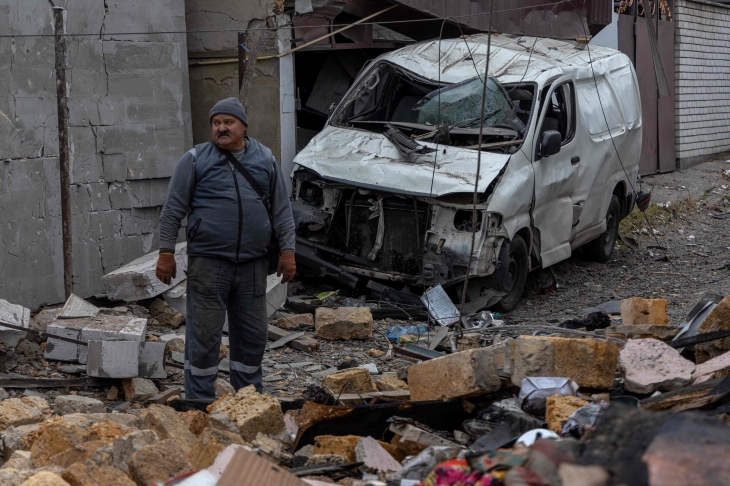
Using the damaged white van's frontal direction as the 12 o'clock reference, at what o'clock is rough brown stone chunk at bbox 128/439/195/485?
The rough brown stone chunk is roughly at 11 o'clock from the damaged white van.

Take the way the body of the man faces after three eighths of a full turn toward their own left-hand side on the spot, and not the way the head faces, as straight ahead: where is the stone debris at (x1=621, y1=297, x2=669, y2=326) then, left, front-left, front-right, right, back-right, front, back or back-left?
front-right

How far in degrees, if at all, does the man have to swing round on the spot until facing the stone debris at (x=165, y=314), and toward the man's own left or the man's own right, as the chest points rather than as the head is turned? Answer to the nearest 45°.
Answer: approximately 180°

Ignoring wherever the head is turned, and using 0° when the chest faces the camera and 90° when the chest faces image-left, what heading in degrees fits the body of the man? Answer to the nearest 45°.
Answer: approximately 0°

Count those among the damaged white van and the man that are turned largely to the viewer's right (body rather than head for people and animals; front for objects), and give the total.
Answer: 0

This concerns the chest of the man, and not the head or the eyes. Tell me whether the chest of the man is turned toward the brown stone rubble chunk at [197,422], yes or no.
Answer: yes

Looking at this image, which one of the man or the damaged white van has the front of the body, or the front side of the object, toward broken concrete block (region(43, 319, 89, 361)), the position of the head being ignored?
the damaged white van

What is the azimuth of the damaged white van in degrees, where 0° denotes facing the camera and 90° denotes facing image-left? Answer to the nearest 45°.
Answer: approximately 45°

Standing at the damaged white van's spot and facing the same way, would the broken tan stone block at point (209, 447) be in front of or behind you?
in front

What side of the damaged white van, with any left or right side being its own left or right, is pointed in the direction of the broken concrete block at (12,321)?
front

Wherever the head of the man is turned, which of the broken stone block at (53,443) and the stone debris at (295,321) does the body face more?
the broken stone block

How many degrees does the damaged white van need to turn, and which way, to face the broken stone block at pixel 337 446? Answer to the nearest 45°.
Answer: approximately 45° to its left
